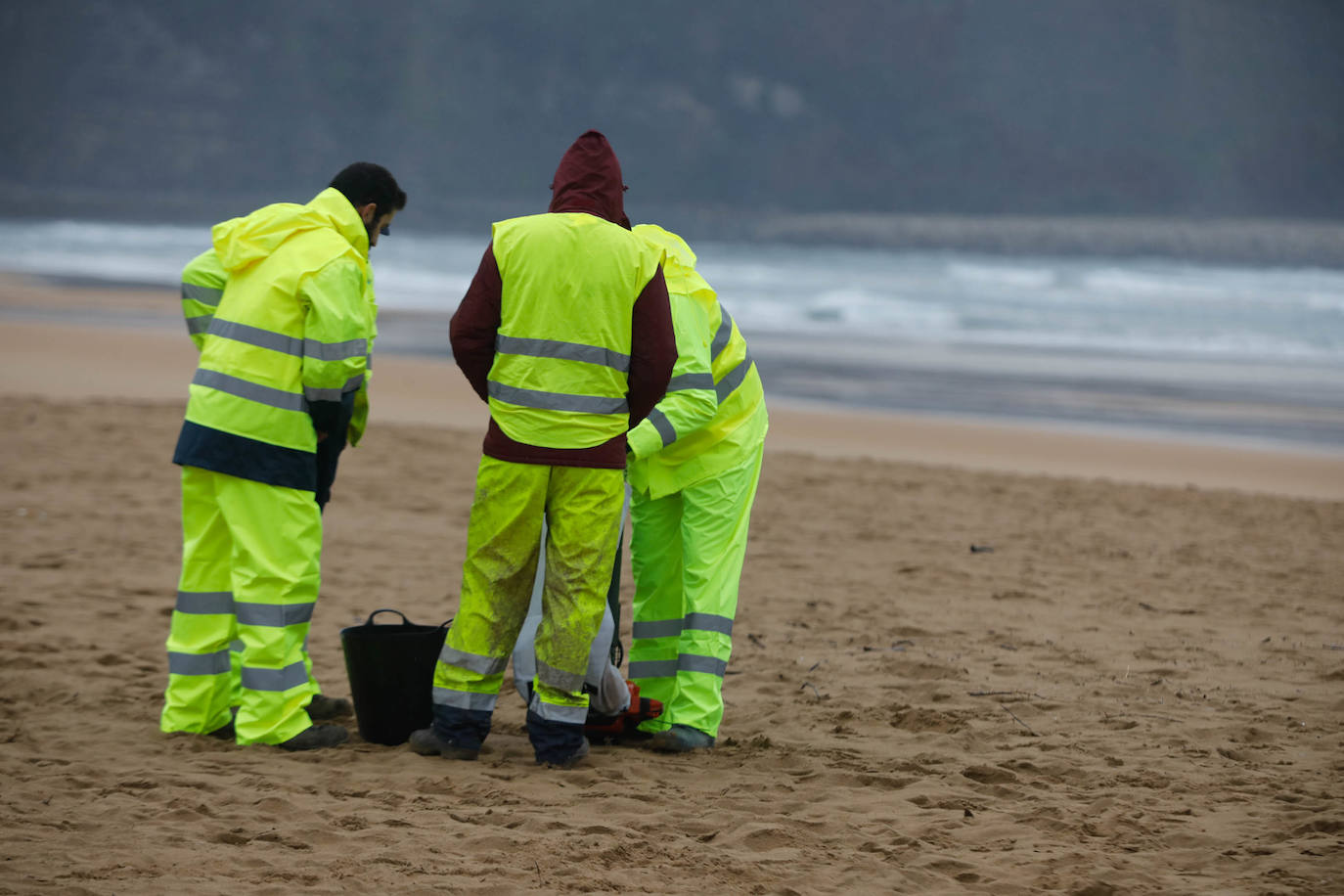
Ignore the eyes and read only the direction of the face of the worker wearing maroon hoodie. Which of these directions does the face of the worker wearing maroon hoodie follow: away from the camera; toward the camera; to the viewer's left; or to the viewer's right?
away from the camera

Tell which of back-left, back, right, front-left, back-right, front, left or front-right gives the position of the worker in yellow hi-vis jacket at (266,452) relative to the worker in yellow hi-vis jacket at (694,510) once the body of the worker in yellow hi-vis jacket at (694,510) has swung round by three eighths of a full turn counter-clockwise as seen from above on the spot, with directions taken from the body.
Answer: back-right

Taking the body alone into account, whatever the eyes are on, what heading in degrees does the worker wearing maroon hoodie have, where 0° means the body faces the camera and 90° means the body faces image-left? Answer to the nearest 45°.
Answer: approximately 180°

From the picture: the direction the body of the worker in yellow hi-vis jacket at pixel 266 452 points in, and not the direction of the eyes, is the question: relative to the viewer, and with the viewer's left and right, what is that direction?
facing away from the viewer and to the right of the viewer

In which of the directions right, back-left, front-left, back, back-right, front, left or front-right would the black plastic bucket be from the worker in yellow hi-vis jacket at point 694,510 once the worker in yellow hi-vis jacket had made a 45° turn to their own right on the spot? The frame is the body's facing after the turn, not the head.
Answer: front-left

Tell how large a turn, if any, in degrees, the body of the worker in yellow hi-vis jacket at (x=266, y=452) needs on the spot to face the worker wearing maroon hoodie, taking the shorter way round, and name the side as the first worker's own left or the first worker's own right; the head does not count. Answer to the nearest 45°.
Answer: approximately 90° to the first worker's own right

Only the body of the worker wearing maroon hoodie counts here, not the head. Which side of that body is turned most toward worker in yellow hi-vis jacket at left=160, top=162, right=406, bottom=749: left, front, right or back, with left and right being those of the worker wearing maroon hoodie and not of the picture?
left

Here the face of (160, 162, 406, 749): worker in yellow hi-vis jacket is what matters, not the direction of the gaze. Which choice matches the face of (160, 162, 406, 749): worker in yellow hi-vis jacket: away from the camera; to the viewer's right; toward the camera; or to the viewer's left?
to the viewer's right
